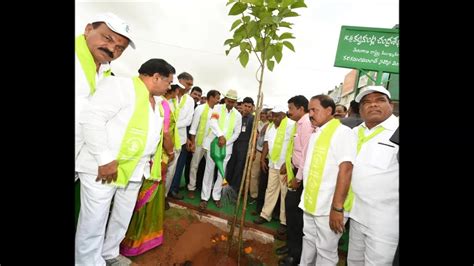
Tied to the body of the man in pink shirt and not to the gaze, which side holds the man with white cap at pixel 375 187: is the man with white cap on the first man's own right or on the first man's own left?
on the first man's own left

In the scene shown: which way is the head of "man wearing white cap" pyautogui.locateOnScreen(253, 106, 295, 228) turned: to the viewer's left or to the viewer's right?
to the viewer's left

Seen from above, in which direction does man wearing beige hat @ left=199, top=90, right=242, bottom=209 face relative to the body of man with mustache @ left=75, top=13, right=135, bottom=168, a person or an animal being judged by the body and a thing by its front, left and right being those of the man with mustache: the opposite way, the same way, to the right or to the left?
to the right

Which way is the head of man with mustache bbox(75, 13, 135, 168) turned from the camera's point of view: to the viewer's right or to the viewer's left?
to the viewer's right

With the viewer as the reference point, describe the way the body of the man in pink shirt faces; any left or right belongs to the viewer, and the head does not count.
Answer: facing to the left of the viewer

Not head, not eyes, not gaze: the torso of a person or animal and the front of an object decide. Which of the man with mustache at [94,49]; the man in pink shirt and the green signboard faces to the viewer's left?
the man in pink shirt

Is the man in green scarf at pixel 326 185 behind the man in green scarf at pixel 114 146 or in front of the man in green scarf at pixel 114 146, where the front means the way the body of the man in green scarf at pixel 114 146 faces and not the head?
in front

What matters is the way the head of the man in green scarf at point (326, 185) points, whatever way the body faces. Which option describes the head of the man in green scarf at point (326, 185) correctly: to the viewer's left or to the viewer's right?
to the viewer's left

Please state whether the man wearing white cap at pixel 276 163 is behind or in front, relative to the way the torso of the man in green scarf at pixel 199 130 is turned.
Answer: in front

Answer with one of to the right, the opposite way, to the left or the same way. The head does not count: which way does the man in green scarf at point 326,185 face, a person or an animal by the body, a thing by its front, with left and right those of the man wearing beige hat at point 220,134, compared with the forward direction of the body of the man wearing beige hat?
to the right

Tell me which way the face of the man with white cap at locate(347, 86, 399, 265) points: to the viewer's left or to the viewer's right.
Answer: to the viewer's left

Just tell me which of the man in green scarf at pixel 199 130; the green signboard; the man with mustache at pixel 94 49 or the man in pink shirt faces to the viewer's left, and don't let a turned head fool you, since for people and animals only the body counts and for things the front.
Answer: the man in pink shirt

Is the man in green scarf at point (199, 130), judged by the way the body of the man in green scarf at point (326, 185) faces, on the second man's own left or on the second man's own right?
on the second man's own right
